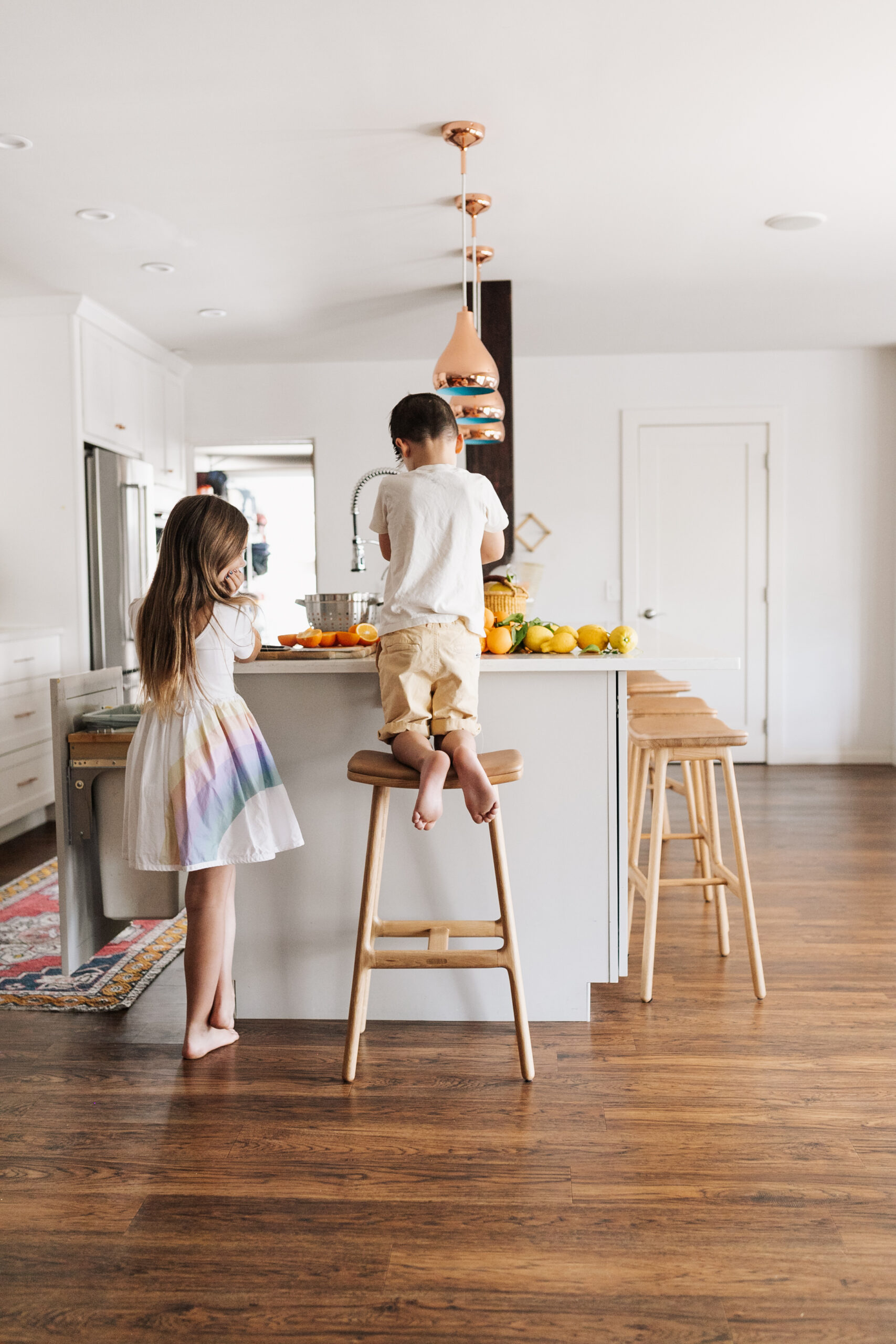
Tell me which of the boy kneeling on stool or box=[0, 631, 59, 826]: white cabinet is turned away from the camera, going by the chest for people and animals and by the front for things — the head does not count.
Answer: the boy kneeling on stool

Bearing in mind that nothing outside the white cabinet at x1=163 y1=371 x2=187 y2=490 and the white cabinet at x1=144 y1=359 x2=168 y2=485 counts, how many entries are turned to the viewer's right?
2

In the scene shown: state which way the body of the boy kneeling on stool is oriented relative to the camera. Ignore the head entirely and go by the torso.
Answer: away from the camera

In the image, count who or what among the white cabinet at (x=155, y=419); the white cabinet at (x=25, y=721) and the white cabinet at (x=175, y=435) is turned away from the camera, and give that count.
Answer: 0

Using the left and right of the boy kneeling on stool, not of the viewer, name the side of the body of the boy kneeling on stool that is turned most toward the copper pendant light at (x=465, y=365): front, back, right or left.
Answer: front

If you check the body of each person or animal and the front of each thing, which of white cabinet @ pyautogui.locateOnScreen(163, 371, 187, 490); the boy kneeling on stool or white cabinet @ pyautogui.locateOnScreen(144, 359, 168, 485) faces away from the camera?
the boy kneeling on stool

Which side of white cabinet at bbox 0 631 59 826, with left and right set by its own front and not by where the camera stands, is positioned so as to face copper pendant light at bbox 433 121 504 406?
front

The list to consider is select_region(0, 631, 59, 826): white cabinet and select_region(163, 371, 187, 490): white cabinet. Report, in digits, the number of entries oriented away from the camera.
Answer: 0

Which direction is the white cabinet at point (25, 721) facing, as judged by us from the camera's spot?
facing the viewer and to the right of the viewer

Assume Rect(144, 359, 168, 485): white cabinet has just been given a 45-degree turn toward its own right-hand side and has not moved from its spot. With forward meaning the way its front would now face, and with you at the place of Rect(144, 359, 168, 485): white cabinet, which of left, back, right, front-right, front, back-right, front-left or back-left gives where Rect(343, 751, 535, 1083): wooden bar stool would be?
front-right

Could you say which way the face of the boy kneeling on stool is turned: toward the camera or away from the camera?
away from the camera

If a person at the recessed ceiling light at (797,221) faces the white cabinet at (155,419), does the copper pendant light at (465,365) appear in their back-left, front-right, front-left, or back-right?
front-left

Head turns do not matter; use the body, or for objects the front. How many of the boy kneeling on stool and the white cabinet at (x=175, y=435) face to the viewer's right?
1

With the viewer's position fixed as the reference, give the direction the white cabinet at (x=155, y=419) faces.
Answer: facing to the right of the viewer

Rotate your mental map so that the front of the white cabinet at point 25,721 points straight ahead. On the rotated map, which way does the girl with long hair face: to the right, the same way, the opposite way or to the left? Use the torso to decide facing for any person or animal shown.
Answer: to the left

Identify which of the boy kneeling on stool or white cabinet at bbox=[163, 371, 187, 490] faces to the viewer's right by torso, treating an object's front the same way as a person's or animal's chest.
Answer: the white cabinet

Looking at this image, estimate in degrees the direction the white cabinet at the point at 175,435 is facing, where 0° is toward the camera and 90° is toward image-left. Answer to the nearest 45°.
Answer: approximately 270°
